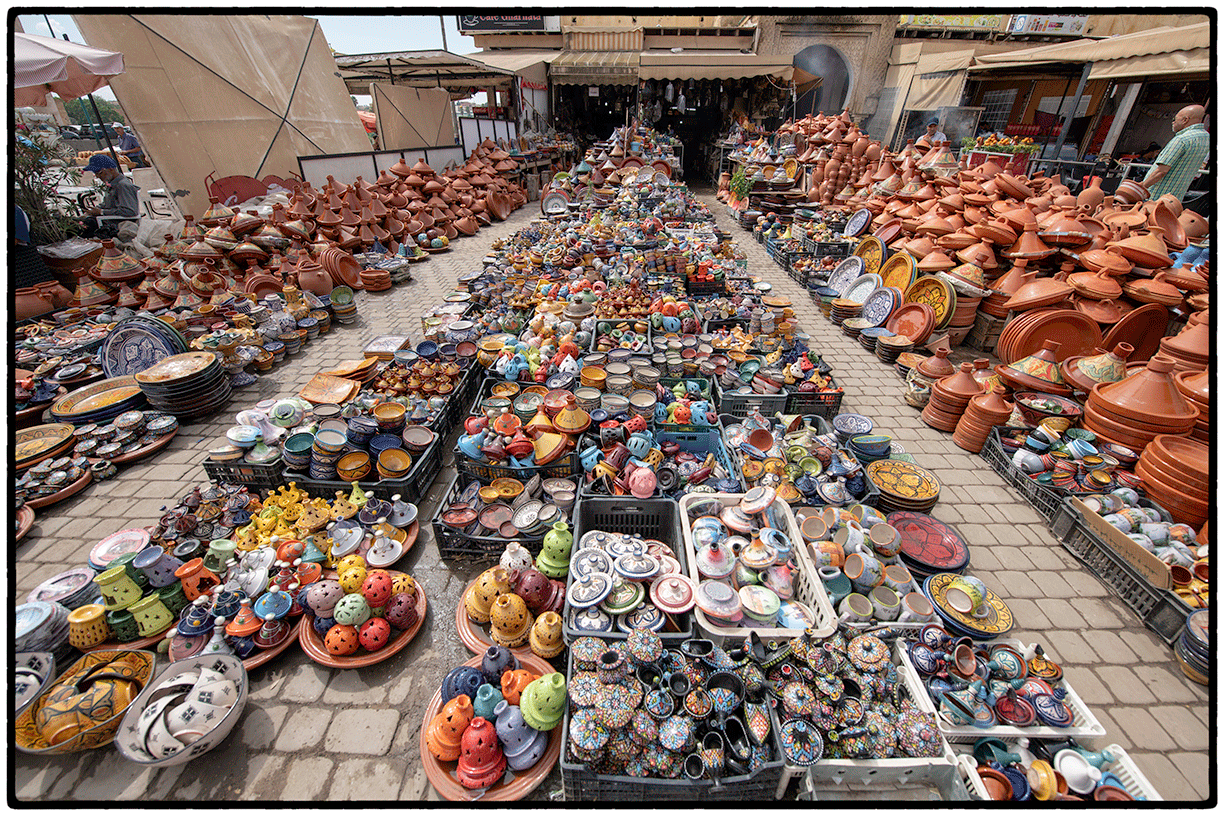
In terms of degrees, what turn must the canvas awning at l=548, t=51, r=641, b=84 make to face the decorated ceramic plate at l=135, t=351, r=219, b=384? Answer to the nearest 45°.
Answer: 0° — it already faces it

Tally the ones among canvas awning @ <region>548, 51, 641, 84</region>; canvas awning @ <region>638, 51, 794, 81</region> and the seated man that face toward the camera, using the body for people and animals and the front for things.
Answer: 2

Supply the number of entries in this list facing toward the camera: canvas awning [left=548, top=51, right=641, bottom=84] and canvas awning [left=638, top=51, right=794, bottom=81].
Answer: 2

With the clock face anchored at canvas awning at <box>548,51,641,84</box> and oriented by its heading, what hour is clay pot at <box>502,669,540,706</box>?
The clay pot is roughly at 12 o'clock from the canvas awning.

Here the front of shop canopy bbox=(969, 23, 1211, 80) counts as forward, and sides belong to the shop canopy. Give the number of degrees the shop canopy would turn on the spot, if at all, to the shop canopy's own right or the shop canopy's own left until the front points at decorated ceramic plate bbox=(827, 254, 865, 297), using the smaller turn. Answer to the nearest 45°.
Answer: approximately 45° to the shop canopy's own left

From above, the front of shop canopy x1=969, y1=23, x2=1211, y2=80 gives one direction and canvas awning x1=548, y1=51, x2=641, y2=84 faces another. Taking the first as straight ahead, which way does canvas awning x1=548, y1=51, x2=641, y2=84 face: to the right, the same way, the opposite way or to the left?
to the left

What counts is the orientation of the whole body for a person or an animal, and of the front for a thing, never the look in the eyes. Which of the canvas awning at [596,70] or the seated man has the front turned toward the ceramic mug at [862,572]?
the canvas awning

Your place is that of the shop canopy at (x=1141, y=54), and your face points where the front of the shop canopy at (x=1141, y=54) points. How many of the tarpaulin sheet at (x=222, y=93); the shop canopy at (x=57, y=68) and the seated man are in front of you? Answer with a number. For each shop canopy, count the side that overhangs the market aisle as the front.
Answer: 3
